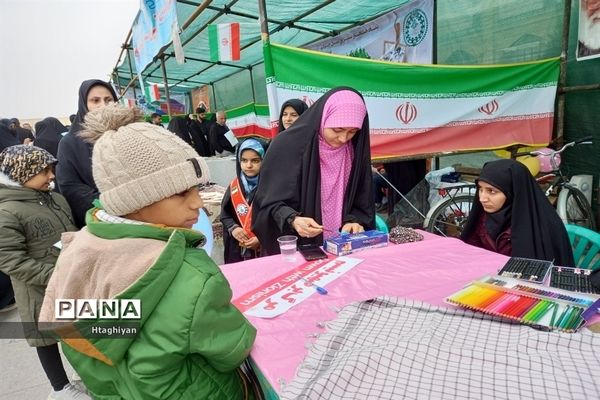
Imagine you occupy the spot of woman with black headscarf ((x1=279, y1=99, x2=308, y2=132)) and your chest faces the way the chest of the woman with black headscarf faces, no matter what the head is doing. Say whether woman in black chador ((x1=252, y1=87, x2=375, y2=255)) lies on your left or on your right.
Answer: on your left

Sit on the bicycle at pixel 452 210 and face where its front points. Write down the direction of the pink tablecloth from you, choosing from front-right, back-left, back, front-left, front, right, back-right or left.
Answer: right

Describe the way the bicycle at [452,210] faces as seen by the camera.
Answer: facing to the right of the viewer

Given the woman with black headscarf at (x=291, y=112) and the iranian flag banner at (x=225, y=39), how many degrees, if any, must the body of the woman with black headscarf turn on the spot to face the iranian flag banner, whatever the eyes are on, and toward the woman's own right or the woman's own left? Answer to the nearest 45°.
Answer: approximately 90° to the woman's own right

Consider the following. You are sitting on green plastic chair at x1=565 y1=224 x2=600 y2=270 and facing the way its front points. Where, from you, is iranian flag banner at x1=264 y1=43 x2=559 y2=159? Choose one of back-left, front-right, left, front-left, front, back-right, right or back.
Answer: right

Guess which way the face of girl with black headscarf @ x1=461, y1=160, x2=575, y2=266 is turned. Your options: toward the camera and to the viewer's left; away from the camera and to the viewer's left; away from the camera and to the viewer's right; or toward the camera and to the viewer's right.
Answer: toward the camera and to the viewer's left

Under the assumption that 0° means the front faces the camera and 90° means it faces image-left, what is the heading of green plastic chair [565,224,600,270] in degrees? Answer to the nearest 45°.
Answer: approximately 45°

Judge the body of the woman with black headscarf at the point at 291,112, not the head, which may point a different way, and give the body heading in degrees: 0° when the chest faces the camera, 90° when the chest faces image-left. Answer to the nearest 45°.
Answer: approximately 45°

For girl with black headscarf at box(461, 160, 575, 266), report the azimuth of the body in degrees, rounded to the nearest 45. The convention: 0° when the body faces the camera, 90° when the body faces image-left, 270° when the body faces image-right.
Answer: approximately 45°

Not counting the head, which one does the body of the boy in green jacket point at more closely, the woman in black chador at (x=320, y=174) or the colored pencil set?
the woman in black chador

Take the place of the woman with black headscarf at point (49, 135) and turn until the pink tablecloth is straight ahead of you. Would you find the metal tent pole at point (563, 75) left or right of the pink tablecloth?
left
